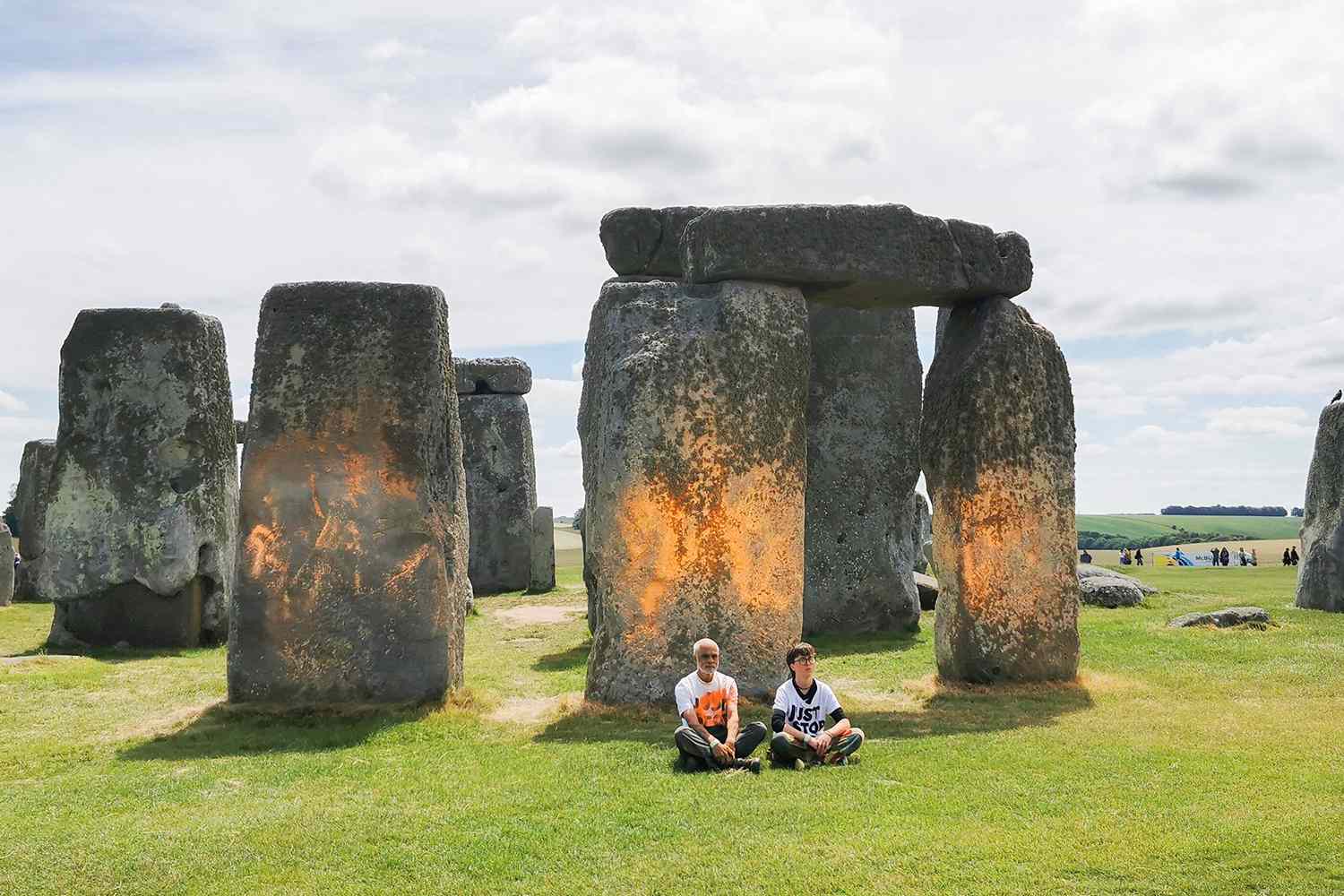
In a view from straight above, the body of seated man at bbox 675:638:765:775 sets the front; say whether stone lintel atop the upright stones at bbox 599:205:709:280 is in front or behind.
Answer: behind

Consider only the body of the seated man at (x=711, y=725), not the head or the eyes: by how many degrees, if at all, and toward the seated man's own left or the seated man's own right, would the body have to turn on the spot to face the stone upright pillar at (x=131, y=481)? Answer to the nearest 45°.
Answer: approximately 180°

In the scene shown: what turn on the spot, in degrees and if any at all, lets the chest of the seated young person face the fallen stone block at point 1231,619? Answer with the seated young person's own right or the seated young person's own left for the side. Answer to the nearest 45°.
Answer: approximately 135° to the seated young person's own left

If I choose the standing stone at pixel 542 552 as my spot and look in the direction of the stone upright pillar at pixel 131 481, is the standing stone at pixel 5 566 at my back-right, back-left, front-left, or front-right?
front-right

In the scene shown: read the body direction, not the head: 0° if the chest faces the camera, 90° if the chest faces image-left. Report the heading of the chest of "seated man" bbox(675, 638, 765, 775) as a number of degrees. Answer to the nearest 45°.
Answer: approximately 315°

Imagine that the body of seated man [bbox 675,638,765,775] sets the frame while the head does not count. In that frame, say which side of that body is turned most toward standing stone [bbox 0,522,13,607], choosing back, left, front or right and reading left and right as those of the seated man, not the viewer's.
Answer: back

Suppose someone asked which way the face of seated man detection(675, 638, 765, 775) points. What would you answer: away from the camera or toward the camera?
toward the camera

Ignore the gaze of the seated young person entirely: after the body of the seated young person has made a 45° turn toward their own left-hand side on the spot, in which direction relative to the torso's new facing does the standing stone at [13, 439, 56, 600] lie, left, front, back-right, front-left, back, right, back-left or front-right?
back

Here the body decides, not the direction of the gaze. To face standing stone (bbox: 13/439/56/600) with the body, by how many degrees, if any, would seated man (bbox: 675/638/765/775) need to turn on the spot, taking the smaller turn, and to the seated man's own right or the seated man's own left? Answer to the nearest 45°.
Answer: approximately 180°

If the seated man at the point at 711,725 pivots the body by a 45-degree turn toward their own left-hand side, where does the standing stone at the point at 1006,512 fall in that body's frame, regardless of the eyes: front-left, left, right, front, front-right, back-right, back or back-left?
front-left

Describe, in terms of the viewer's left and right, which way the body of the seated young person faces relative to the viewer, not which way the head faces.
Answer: facing the viewer

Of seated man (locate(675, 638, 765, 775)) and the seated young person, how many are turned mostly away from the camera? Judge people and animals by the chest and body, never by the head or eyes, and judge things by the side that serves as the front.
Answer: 0
